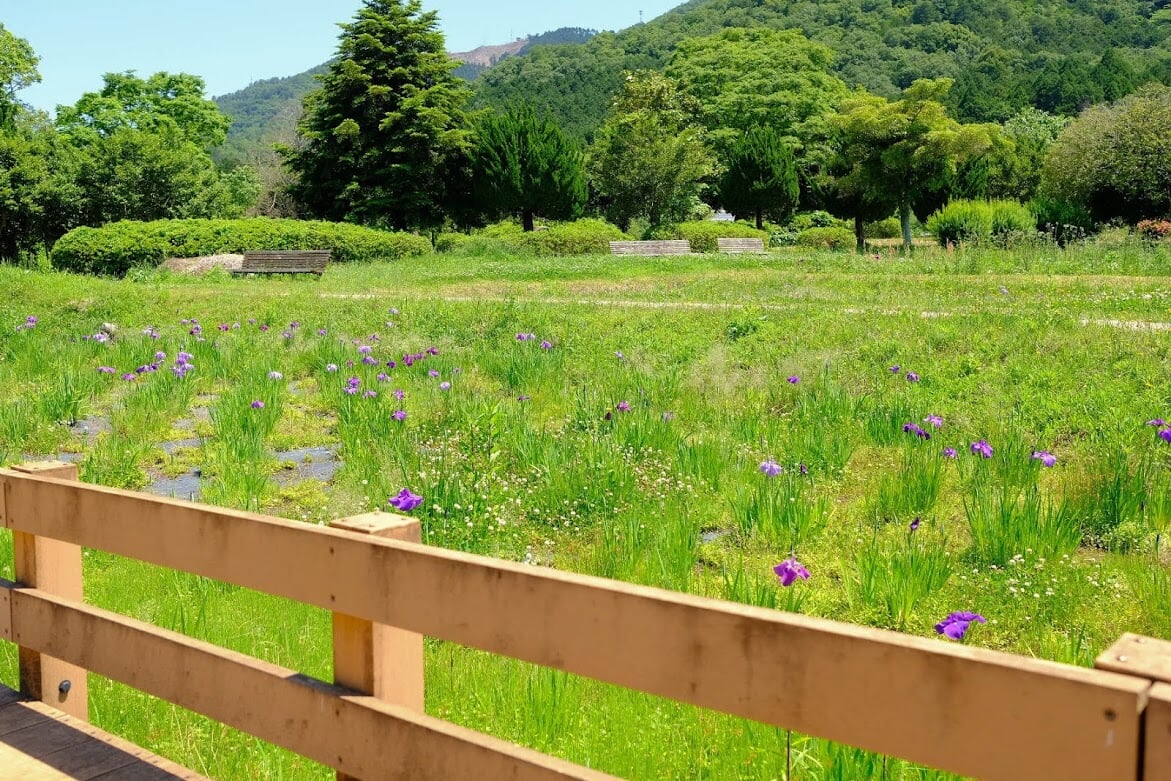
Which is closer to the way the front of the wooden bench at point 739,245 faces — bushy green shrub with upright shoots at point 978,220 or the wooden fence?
the wooden fence

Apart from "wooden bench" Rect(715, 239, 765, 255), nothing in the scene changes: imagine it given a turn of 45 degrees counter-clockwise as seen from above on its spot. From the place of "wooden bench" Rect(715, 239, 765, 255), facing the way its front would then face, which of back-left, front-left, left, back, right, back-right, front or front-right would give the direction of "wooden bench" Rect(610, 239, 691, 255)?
right

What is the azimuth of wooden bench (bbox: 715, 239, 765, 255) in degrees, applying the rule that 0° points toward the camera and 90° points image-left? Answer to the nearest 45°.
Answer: approximately 0°

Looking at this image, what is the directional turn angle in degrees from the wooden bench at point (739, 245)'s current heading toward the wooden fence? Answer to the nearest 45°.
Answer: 0° — it already faces it

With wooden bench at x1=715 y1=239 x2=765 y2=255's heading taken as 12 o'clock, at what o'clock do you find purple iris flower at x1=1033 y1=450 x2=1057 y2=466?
The purple iris flower is roughly at 12 o'clock from the wooden bench.

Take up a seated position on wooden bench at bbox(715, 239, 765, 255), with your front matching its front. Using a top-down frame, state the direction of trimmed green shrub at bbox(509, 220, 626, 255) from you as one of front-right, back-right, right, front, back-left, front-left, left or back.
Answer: right

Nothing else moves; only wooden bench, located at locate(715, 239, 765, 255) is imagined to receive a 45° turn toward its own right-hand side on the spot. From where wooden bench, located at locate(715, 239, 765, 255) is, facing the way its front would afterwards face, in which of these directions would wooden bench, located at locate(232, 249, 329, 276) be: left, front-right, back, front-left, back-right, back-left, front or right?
front

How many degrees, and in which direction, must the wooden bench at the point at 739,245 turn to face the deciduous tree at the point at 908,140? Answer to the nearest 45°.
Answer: approximately 45° to its left

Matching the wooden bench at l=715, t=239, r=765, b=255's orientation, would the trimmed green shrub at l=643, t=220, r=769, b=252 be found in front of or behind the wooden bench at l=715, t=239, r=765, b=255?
behind

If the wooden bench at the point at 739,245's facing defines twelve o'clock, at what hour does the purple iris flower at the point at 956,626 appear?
The purple iris flower is roughly at 12 o'clock from the wooden bench.

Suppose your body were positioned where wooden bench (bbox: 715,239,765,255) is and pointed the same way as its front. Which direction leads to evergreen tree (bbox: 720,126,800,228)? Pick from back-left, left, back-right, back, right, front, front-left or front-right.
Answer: back

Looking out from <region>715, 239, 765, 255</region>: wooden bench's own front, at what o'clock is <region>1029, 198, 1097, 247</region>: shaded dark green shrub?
The shaded dark green shrub is roughly at 9 o'clock from the wooden bench.

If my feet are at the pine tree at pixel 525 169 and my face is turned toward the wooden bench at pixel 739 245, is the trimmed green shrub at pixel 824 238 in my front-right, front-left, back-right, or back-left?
front-left

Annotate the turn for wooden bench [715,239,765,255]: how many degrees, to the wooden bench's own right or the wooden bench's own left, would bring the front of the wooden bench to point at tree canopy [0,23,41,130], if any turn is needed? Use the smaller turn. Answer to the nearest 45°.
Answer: approximately 135° to the wooden bench's own right
